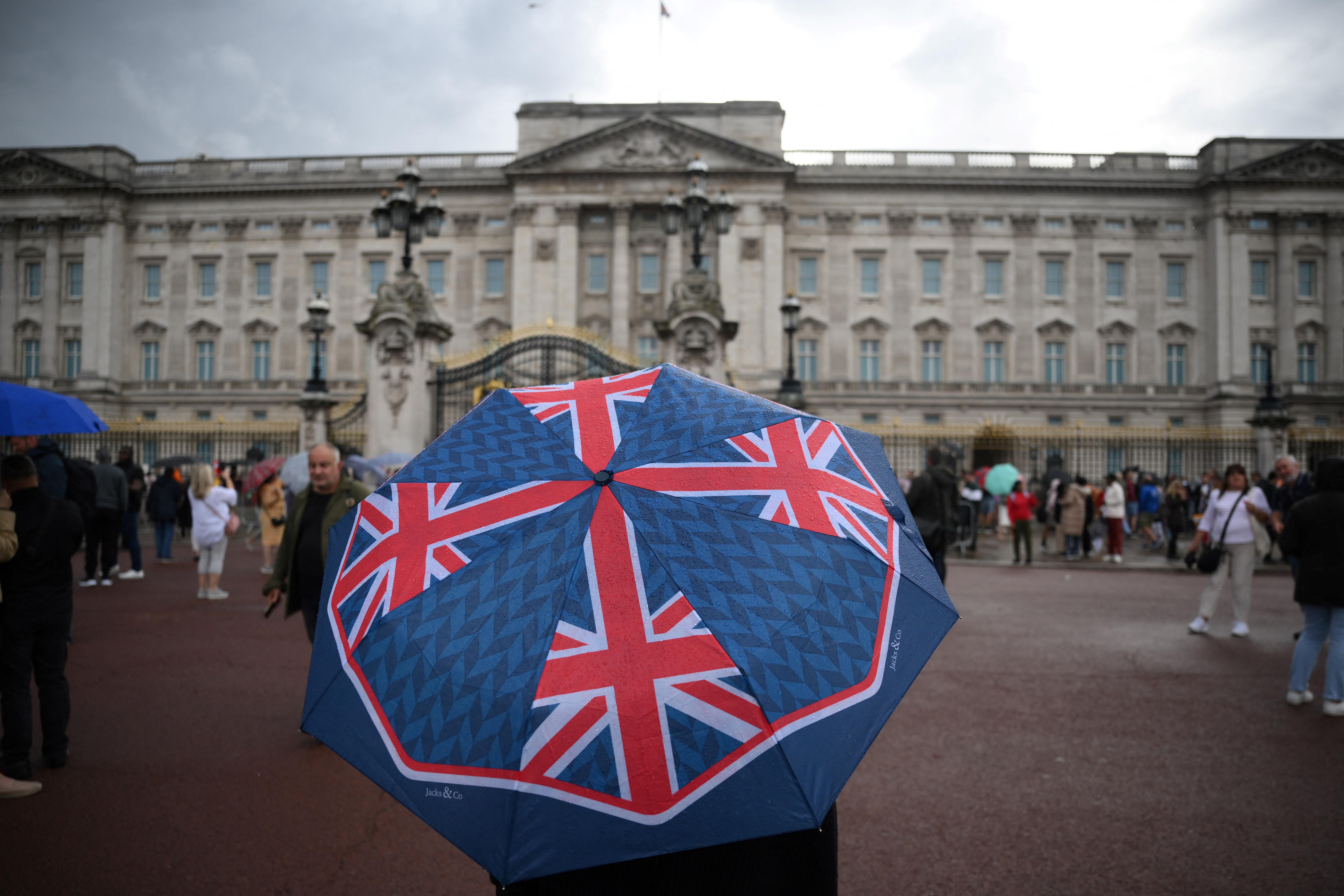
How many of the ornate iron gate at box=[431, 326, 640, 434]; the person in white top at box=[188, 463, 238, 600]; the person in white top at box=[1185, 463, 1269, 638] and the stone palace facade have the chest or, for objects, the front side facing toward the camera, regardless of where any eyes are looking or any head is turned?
3

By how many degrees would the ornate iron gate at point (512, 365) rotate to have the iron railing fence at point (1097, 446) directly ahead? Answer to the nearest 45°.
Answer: approximately 135° to its left

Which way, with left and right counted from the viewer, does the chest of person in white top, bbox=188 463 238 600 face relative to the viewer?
facing away from the viewer and to the right of the viewer

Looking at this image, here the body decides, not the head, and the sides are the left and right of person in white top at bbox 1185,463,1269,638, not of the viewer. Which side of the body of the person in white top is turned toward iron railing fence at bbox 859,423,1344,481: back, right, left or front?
back

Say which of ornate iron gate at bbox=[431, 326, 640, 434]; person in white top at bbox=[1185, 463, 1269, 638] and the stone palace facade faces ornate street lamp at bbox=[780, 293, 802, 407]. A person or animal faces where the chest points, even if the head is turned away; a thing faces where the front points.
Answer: the stone palace facade

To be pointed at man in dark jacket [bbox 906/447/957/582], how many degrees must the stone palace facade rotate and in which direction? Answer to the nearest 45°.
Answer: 0° — it already faces them

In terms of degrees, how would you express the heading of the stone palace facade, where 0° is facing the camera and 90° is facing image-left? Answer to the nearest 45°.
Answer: approximately 0°

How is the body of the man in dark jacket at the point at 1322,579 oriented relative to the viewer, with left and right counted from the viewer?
facing away from the viewer

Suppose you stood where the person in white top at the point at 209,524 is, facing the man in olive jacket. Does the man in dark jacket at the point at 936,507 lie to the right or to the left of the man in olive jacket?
left
